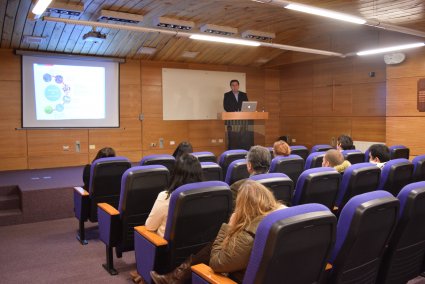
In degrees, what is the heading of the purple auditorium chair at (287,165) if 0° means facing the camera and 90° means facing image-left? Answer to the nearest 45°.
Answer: approximately 135°

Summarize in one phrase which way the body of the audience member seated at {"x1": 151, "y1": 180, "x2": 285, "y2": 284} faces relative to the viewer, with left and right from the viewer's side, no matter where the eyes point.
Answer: facing away from the viewer and to the left of the viewer

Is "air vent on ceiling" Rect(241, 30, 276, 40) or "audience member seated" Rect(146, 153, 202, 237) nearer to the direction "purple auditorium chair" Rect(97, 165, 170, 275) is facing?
the air vent on ceiling

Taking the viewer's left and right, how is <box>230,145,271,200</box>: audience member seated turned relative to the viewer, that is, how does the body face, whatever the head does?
facing away from the viewer and to the left of the viewer

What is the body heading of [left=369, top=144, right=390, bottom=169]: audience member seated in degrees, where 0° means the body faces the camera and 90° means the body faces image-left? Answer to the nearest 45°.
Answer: approximately 135°

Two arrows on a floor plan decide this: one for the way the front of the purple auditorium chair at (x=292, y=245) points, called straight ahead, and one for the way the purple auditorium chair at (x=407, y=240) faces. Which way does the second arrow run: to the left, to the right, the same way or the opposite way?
the same way

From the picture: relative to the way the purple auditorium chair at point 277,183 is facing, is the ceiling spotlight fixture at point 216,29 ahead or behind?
ahead

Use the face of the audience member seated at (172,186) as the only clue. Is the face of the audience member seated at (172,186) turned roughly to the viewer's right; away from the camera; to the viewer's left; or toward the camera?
away from the camera

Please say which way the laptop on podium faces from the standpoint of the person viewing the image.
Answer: facing away from the viewer

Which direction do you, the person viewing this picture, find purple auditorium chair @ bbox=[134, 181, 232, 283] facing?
facing away from the viewer and to the left of the viewer

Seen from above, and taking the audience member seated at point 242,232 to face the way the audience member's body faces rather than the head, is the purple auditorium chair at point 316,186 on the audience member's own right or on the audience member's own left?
on the audience member's own right

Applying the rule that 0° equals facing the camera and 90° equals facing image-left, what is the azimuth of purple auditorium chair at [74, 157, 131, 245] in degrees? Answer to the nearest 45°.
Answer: approximately 135°

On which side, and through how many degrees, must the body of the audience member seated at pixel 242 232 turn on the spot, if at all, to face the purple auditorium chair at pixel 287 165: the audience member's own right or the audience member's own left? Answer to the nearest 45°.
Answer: approximately 45° to the audience member's own right
